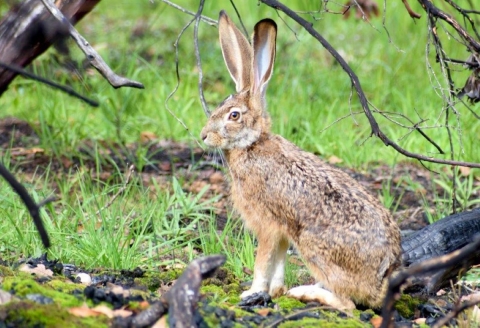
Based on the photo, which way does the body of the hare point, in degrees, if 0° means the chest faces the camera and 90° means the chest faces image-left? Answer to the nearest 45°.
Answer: approximately 90°

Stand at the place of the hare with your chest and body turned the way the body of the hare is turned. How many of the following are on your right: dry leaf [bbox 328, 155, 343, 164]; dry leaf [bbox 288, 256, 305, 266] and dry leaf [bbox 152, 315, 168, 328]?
2

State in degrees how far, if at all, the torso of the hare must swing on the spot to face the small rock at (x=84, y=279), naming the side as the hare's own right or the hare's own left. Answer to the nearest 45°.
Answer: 0° — it already faces it

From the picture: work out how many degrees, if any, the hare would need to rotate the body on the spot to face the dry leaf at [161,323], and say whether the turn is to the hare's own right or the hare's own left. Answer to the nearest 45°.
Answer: approximately 45° to the hare's own left

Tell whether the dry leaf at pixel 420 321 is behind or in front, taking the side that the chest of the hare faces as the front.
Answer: behind

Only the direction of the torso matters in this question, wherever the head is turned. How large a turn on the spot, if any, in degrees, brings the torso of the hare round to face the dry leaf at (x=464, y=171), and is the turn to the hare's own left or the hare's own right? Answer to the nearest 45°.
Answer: approximately 135° to the hare's own right

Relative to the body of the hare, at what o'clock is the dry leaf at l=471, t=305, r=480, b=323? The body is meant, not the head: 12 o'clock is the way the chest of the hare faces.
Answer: The dry leaf is roughly at 7 o'clock from the hare.

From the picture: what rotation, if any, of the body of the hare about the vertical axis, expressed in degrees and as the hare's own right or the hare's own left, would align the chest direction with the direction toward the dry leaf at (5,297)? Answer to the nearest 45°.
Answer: approximately 45° to the hare's own left

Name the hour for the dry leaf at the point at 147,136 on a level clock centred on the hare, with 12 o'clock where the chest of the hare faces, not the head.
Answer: The dry leaf is roughly at 2 o'clock from the hare.
